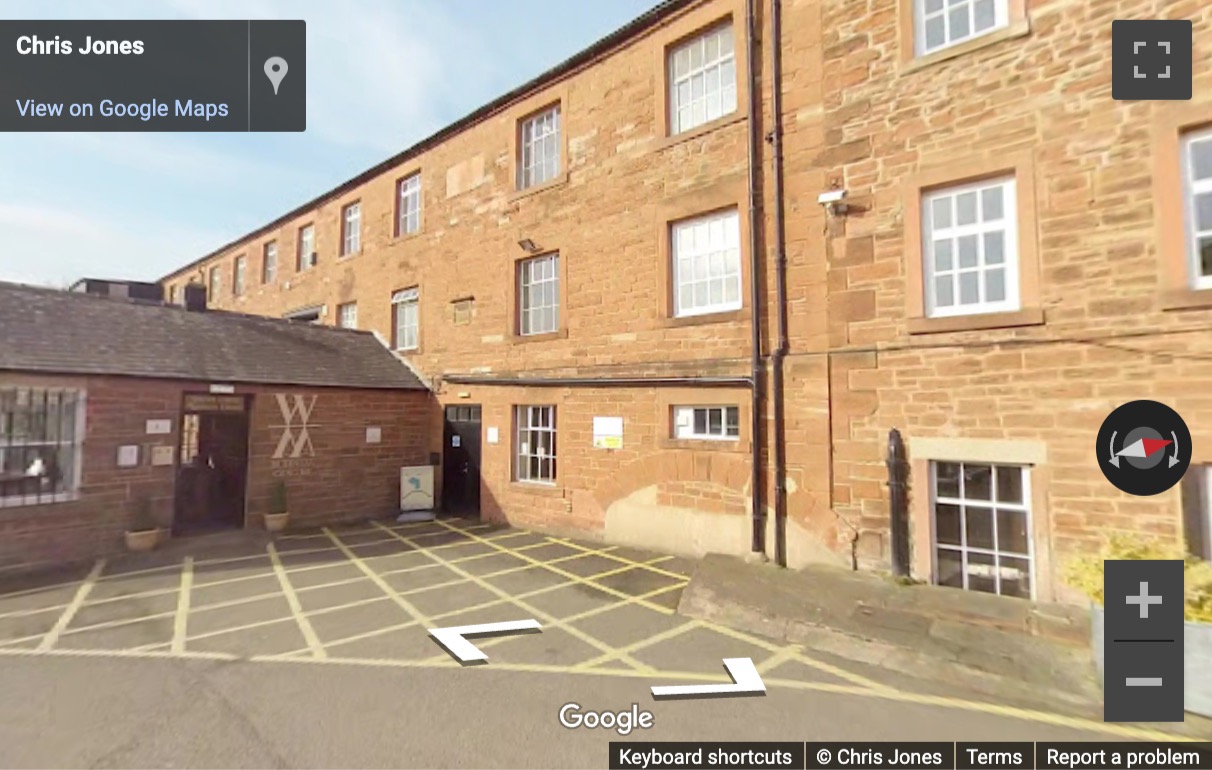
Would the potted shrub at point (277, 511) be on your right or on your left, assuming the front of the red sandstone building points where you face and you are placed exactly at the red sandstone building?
on your right

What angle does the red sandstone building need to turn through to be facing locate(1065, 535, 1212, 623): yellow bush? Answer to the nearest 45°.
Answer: approximately 90° to its left

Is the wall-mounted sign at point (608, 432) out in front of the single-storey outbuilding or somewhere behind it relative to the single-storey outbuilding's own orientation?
in front

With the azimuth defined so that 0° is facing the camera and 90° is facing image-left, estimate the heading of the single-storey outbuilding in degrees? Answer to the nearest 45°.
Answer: approximately 315°

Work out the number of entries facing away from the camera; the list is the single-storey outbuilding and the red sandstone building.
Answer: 0

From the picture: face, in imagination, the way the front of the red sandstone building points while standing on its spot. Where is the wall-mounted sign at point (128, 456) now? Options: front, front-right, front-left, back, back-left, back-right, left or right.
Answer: front-right
